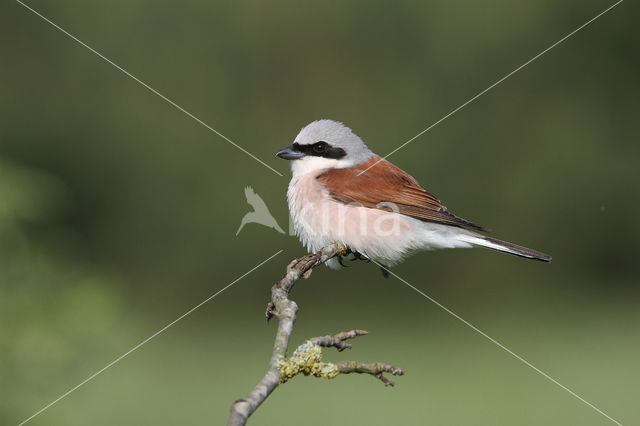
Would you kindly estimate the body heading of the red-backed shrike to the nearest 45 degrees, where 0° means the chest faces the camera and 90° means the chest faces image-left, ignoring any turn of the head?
approximately 90°
